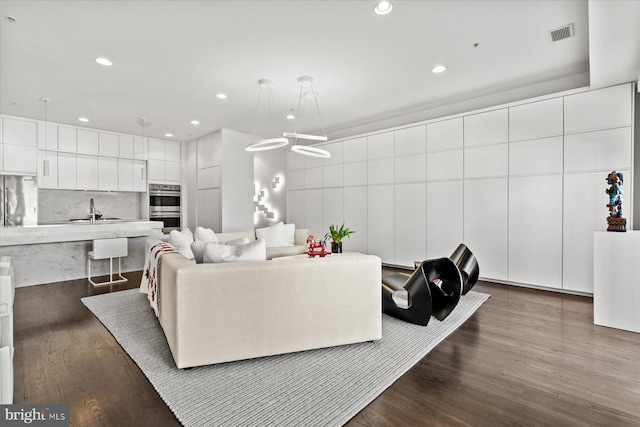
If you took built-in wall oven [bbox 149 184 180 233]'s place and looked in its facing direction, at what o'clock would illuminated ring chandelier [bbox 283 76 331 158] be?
The illuminated ring chandelier is roughly at 11 o'clock from the built-in wall oven.

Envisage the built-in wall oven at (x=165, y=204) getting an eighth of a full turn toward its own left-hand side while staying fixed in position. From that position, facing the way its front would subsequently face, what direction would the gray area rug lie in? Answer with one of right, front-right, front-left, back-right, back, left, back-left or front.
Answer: front-right

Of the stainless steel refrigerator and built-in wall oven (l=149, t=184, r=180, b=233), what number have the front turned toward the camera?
2

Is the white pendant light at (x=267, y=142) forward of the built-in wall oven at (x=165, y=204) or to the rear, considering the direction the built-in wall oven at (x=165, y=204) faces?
forward

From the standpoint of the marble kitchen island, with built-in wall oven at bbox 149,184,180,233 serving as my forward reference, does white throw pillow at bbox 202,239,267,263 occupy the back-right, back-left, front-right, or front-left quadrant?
back-right

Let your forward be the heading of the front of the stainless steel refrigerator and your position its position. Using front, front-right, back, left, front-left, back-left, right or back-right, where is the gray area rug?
front

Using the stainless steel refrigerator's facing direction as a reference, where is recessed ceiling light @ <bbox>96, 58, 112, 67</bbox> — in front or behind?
in front

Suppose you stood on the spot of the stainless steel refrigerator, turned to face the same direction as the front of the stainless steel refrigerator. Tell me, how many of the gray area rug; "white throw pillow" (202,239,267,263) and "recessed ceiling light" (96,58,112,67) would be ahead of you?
3

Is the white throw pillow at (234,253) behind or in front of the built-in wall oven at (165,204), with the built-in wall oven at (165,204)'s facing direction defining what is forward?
in front

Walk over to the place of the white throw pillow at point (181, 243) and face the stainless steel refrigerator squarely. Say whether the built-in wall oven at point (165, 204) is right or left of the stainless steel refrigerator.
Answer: right

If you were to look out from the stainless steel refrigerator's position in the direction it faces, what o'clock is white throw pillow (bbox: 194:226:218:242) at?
The white throw pillow is roughly at 11 o'clock from the stainless steel refrigerator.

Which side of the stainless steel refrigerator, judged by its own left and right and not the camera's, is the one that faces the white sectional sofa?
front

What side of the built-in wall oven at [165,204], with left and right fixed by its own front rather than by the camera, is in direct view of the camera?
front

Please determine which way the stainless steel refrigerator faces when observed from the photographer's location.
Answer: facing the viewer
